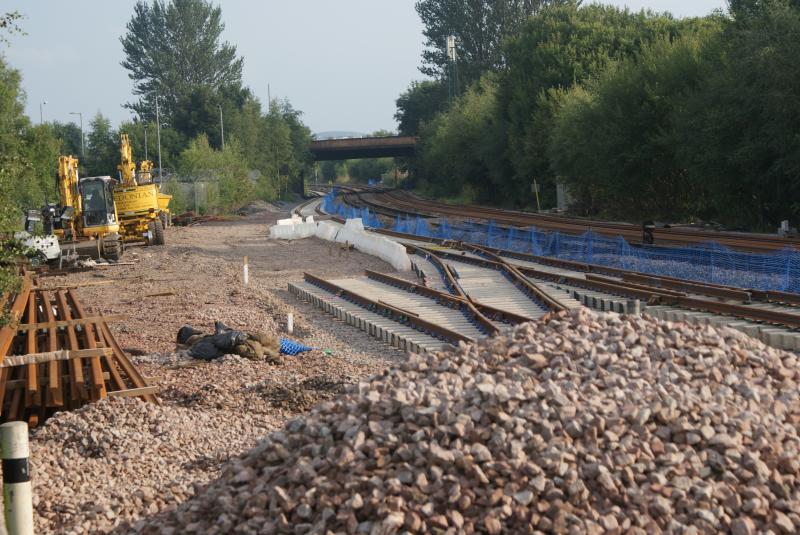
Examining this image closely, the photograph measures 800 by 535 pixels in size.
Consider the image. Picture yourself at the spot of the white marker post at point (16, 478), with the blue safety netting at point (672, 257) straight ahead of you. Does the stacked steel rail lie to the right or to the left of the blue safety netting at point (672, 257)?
left

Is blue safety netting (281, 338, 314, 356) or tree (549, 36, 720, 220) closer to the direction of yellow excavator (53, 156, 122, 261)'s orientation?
the blue safety netting

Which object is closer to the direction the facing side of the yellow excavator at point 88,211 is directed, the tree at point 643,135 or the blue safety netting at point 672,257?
the blue safety netting

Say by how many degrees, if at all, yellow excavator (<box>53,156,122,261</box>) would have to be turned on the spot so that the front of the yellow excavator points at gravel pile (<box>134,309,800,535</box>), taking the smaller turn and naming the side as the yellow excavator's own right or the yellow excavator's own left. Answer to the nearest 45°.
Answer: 0° — it already faces it

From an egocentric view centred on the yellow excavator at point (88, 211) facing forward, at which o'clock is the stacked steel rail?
The stacked steel rail is roughly at 12 o'clock from the yellow excavator.

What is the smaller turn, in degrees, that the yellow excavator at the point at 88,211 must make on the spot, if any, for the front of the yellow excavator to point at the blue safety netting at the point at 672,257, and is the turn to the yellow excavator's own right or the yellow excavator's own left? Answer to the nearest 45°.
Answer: approximately 45° to the yellow excavator's own left

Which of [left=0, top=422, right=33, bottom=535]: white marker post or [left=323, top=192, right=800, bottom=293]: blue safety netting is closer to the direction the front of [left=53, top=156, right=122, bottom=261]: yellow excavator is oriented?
the white marker post

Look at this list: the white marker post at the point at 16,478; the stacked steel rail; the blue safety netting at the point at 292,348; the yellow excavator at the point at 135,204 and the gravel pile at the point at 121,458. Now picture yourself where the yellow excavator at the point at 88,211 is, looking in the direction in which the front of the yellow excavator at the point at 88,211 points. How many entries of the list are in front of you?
4

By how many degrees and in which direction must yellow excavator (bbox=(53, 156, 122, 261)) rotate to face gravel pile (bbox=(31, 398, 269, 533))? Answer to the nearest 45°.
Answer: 0° — it already faces it

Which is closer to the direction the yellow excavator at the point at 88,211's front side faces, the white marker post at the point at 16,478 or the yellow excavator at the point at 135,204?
the white marker post

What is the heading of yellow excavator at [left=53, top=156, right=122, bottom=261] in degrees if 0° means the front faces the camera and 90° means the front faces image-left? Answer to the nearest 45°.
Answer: approximately 0°

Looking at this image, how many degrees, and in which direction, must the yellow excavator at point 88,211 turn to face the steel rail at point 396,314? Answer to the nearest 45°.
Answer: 0° — it already faces it

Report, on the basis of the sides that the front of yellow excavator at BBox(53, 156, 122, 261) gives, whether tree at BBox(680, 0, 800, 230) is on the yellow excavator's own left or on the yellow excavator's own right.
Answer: on the yellow excavator's own left
